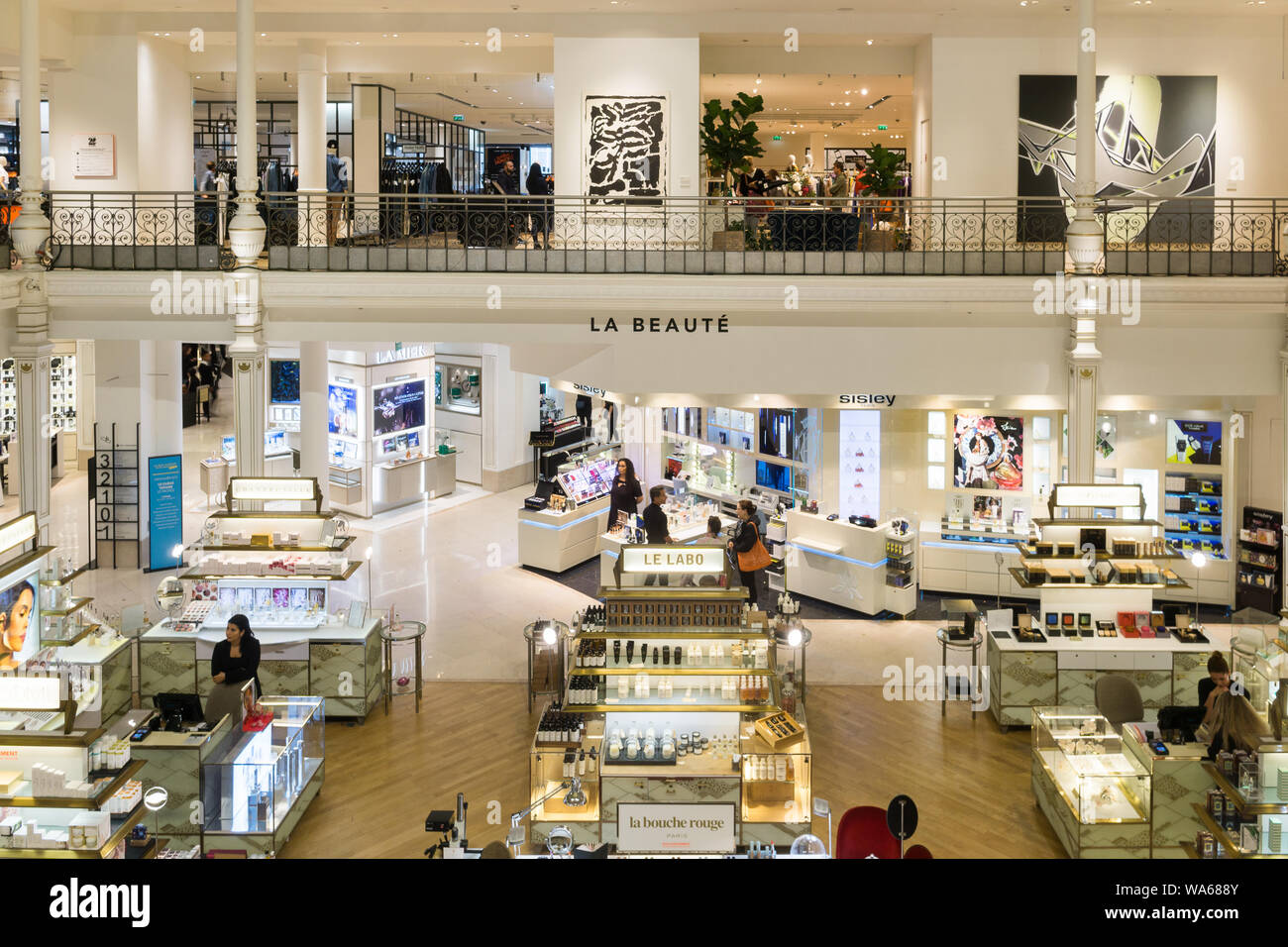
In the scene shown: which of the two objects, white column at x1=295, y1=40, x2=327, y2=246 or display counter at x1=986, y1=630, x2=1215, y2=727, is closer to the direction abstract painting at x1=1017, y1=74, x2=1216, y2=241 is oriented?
the display counter

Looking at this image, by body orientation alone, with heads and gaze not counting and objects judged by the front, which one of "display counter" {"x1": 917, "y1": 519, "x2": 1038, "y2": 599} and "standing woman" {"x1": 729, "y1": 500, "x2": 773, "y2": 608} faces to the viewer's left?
the standing woman

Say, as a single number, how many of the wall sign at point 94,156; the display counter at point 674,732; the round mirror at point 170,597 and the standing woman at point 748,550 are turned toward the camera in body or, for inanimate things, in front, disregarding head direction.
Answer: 3

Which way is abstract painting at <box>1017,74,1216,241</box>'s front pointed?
toward the camera

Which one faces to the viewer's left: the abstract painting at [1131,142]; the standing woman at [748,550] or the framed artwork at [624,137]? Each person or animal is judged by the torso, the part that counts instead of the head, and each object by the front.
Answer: the standing woman

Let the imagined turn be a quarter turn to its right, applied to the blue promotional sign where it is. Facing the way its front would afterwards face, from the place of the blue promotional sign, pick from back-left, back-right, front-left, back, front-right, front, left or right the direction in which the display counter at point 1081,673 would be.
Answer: back-left

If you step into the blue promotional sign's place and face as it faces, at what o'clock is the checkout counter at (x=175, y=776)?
The checkout counter is roughly at 12 o'clock from the blue promotional sign.

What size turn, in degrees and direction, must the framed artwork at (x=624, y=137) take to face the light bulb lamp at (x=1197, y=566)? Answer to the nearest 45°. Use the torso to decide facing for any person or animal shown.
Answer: approximately 90° to its left

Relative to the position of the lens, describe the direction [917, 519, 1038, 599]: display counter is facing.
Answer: facing the viewer

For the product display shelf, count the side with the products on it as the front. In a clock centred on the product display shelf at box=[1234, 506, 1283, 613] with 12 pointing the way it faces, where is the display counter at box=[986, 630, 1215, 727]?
The display counter is roughly at 11 o'clock from the product display shelf.

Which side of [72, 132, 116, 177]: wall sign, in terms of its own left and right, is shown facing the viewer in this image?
front

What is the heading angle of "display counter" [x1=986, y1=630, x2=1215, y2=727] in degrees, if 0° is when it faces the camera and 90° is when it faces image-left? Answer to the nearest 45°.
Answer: approximately 0°
